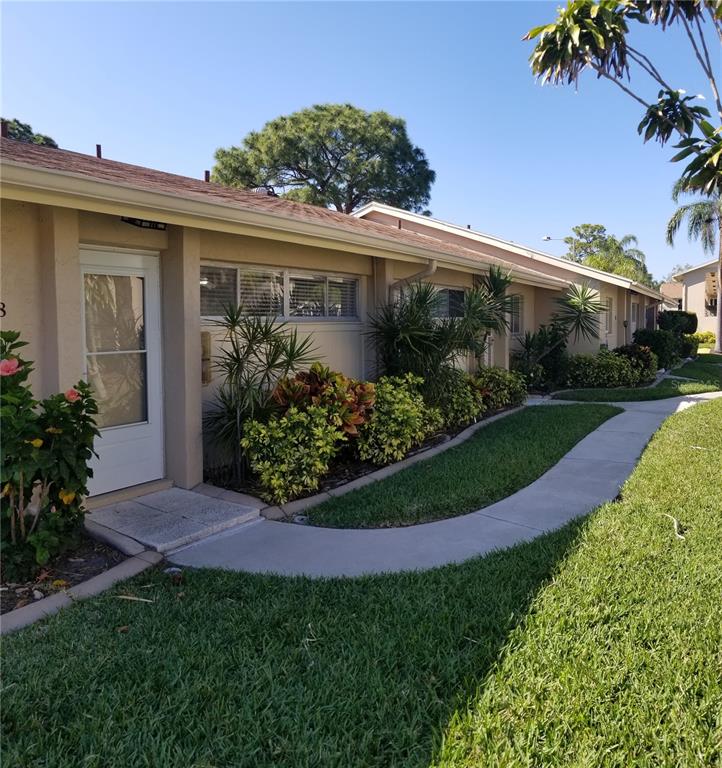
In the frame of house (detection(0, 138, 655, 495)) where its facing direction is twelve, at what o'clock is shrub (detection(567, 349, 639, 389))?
The shrub is roughly at 9 o'clock from the house.

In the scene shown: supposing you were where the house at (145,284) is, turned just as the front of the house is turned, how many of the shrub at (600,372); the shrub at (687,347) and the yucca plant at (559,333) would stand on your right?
0

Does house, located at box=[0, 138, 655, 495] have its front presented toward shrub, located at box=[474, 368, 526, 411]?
no

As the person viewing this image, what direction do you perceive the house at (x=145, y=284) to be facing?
facing the viewer and to the right of the viewer

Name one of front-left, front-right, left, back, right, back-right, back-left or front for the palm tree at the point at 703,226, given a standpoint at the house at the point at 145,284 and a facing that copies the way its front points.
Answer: left

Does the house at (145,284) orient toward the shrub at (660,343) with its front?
no

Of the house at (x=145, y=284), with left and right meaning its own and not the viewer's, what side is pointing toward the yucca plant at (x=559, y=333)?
left

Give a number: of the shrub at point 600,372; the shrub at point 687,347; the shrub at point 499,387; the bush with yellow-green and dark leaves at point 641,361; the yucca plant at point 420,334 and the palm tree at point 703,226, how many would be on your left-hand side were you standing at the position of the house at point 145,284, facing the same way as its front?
6

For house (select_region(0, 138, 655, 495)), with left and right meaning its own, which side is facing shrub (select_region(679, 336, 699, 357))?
left

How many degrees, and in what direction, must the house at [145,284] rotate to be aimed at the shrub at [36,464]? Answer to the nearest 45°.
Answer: approximately 45° to its right

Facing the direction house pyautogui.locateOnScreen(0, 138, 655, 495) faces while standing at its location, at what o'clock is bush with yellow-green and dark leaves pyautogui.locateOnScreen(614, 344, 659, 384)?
The bush with yellow-green and dark leaves is roughly at 9 o'clock from the house.

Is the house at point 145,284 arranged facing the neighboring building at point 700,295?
no
